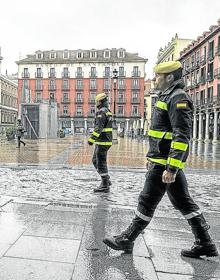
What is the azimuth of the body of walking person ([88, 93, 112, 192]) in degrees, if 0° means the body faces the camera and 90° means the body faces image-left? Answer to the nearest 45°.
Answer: approximately 90°

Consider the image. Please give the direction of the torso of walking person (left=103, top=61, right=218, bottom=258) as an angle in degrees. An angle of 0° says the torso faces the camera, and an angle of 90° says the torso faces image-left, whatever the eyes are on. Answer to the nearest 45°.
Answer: approximately 90°

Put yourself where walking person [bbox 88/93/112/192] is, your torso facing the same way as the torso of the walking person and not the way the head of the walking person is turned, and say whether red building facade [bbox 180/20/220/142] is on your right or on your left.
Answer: on your right

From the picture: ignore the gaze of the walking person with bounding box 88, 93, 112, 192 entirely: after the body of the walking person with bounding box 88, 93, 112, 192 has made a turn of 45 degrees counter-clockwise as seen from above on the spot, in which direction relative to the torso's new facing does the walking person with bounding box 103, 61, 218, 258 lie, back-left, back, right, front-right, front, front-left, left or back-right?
front-left
